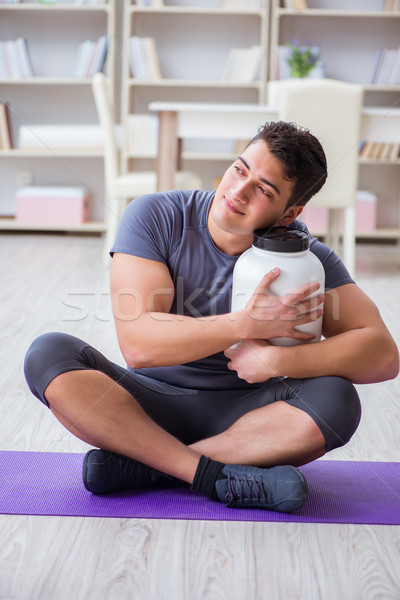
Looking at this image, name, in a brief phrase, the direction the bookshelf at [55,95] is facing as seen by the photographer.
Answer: facing the viewer

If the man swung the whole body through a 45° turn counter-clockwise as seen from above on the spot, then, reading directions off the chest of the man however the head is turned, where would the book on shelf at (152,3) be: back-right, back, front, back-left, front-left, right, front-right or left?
back-left

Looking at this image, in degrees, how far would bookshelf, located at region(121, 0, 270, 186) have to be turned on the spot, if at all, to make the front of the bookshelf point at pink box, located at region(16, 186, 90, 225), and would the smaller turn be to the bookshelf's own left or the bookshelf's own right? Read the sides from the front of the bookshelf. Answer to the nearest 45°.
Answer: approximately 45° to the bookshelf's own right

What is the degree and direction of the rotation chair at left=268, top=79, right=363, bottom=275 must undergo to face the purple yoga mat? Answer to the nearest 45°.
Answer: approximately 180°

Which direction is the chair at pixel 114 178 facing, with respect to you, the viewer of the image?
facing to the right of the viewer

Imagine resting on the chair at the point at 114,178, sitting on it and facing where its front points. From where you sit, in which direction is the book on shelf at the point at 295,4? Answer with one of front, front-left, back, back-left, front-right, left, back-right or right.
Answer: front-left

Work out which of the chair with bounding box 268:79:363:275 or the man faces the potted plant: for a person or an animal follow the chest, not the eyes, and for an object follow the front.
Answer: the chair

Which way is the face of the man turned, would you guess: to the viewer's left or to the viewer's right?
to the viewer's left

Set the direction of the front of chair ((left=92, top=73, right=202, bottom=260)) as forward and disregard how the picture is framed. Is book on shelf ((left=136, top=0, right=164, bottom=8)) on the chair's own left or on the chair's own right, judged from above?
on the chair's own left

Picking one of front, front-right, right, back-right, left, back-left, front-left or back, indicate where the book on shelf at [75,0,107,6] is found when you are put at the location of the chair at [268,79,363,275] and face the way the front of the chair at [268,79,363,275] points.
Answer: front-left

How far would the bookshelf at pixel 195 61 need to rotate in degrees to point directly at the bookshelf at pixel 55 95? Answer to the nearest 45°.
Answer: approximately 90° to its right

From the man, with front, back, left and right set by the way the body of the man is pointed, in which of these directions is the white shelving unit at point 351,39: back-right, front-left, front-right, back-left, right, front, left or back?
back

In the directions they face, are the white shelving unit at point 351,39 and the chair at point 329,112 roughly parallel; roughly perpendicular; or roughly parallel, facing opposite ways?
roughly parallel, facing opposite ways

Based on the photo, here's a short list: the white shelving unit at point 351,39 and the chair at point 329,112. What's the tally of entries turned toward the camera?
1

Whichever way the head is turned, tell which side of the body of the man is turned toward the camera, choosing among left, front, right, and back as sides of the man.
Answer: front

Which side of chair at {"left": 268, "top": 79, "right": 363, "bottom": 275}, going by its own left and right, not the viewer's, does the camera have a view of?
back

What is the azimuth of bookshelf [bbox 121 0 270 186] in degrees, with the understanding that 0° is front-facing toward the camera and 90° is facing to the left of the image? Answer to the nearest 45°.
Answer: approximately 0°

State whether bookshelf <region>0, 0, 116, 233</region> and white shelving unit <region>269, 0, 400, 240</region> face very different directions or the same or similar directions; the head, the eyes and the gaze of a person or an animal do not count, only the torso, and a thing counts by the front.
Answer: same or similar directions

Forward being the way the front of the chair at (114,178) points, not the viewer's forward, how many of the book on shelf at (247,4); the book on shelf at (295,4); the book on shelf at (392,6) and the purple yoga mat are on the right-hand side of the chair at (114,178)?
1
